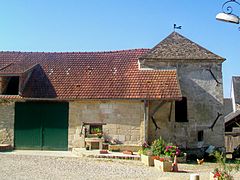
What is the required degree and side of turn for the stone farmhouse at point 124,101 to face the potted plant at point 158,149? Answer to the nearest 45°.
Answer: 0° — it already faces it

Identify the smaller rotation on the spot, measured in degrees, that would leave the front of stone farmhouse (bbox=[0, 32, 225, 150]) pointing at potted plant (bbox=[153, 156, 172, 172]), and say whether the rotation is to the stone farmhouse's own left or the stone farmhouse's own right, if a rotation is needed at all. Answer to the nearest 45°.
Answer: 0° — it already faces it

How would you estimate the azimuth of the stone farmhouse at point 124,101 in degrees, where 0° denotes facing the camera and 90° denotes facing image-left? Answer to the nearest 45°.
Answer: approximately 0°
